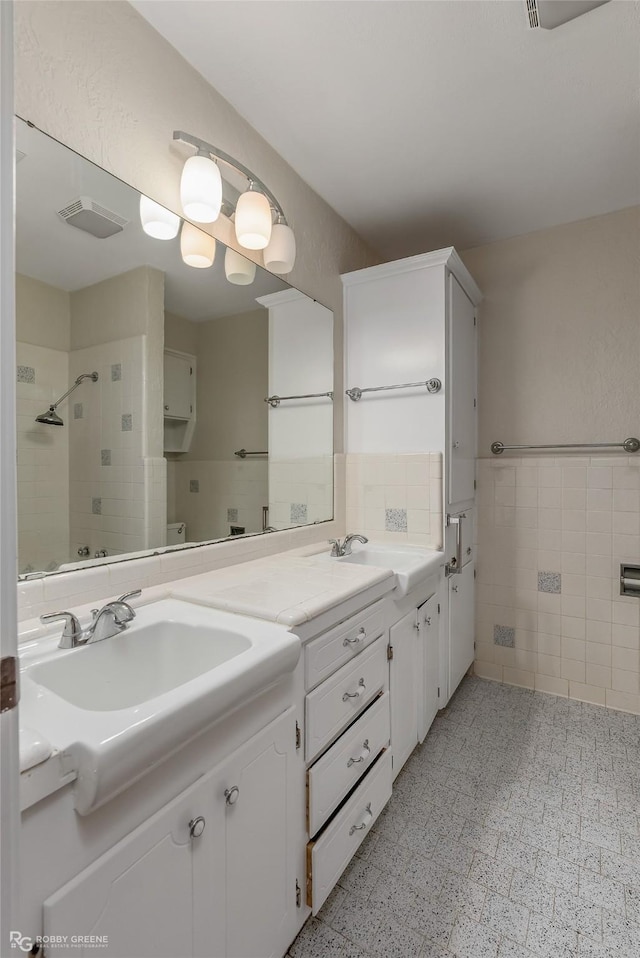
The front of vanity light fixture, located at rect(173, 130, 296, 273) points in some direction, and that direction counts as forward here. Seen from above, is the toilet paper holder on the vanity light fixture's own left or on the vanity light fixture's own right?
on the vanity light fixture's own left

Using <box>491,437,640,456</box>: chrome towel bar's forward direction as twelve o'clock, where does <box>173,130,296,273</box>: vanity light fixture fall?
The vanity light fixture is roughly at 1 o'clock from the chrome towel bar.

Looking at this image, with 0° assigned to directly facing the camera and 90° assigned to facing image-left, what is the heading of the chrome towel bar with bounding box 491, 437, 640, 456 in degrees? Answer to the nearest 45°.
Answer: approximately 0°
